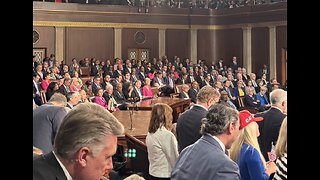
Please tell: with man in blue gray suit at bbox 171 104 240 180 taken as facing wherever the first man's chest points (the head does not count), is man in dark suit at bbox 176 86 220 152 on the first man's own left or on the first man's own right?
on the first man's own left

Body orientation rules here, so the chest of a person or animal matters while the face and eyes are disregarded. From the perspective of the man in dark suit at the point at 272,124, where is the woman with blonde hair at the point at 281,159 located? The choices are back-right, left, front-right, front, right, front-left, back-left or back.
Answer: back-right

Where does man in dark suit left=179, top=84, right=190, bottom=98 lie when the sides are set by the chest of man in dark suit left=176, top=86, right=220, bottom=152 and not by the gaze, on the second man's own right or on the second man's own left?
on the second man's own left

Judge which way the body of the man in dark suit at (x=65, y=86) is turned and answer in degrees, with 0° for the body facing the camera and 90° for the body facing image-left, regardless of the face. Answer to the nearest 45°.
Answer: approximately 315°

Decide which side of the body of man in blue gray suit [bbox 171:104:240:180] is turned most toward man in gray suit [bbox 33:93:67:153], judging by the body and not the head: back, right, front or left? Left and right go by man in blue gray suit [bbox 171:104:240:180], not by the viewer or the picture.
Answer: left
